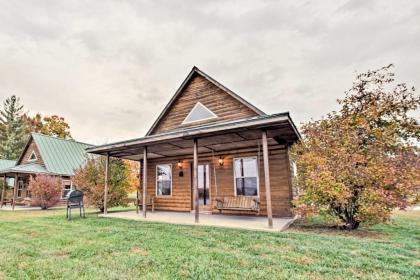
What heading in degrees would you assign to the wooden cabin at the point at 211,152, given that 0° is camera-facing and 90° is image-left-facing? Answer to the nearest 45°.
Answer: approximately 45°

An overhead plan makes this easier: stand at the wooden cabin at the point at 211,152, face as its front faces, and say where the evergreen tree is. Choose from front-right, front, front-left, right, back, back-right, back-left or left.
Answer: right

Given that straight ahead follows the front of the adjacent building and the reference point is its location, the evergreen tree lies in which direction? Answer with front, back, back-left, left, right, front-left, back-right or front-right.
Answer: back-right

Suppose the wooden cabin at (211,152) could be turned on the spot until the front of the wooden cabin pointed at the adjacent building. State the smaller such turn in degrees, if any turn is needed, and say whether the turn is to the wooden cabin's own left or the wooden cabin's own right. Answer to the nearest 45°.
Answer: approximately 90° to the wooden cabin's own right

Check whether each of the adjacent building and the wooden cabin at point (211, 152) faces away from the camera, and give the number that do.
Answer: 0

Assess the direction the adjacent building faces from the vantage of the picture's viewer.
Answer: facing the viewer and to the left of the viewer

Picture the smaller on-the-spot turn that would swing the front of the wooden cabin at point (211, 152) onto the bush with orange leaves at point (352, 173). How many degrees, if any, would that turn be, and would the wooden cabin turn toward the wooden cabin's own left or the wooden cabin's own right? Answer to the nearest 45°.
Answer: approximately 90° to the wooden cabin's own left

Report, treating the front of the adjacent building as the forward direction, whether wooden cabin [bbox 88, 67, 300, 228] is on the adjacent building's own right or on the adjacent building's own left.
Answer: on the adjacent building's own left

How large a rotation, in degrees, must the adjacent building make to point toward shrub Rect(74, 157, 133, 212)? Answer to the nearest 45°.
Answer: approximately 45° to its left

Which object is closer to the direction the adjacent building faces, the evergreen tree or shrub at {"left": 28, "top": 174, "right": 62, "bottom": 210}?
the shrub
